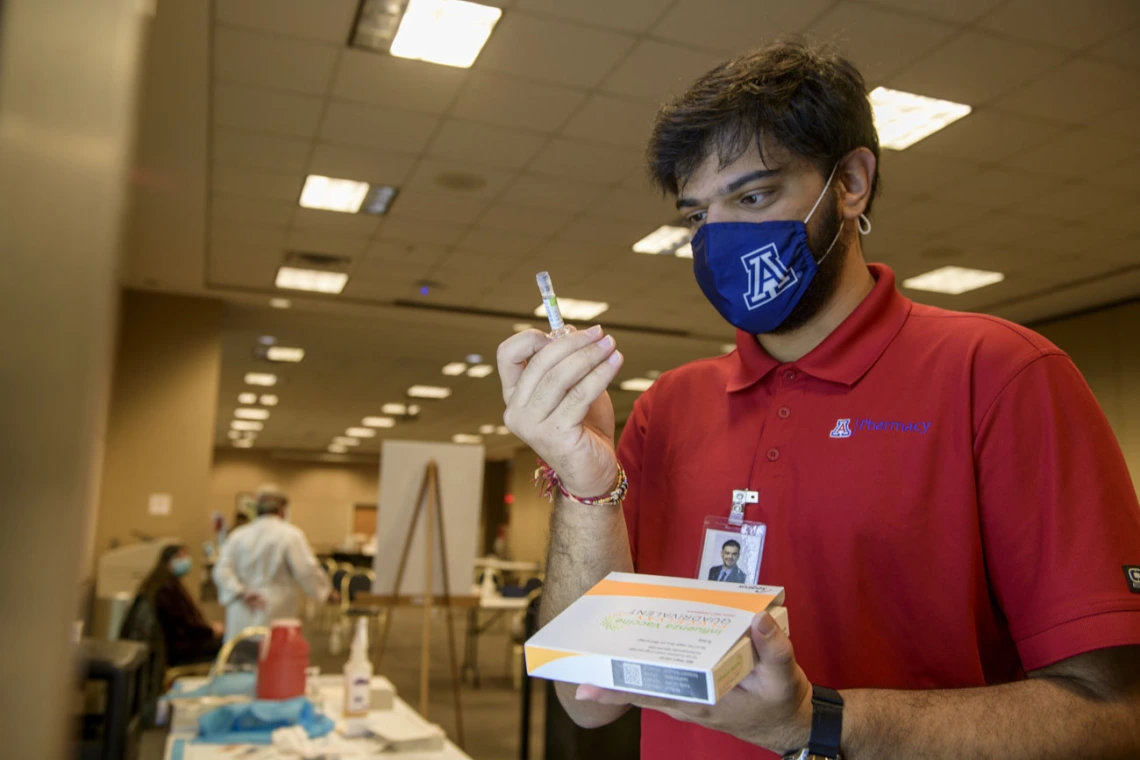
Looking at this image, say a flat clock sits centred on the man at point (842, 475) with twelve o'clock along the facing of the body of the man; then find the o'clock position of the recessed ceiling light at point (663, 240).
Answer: The recessed ceiling light is roughly at 4 o'clock from the man.

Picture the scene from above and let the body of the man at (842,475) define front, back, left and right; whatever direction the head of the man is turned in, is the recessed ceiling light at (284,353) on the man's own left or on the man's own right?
on the man's own right

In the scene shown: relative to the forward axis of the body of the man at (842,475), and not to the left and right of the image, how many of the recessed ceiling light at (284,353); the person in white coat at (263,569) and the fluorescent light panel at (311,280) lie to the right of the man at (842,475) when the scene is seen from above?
3

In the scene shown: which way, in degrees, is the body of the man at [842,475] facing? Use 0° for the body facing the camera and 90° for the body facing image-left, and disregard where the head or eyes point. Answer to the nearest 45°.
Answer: approximately 45°

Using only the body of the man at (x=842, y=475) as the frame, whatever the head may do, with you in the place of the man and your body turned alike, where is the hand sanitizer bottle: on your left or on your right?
on your right

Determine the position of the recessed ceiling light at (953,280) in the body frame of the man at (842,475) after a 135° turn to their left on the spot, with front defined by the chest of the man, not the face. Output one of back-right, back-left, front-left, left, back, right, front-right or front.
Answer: left

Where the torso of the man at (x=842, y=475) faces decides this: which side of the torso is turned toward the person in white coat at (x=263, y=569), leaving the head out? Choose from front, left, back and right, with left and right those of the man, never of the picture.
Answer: right

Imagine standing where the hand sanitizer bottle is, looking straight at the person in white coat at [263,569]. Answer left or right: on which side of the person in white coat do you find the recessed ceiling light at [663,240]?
right

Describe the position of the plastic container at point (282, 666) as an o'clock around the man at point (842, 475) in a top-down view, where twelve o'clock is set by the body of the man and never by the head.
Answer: The plastic container is roughly at 3 o'clock from the man.

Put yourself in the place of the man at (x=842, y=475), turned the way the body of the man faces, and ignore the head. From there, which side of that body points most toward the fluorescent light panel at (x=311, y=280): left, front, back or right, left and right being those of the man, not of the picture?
right

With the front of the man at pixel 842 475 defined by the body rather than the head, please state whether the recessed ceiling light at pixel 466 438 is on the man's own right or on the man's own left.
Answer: on the man's own right
